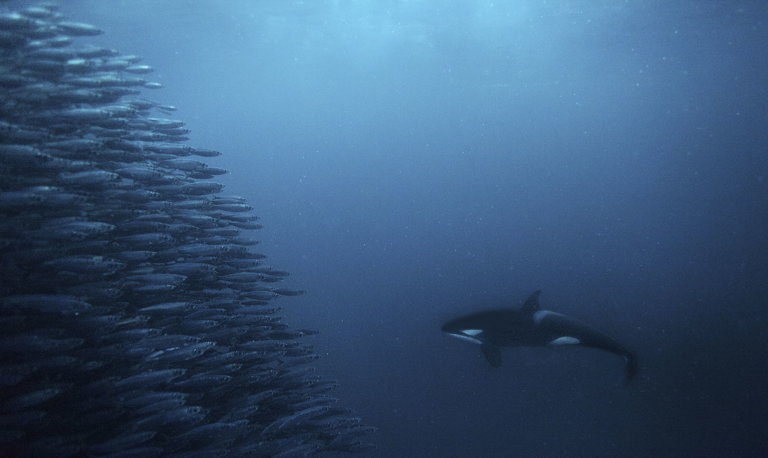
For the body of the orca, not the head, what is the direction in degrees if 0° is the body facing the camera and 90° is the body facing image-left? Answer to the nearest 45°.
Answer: approximately 90°
